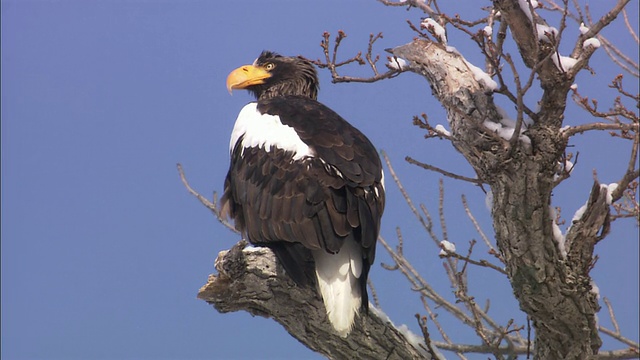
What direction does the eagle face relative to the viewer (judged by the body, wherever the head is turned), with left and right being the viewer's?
facing away from the viewer and to the left of the viewer

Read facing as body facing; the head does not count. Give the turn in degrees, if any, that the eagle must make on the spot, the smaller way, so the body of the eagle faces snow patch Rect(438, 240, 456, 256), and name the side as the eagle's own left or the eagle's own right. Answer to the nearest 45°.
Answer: approximately 135° to the eagle's own right
